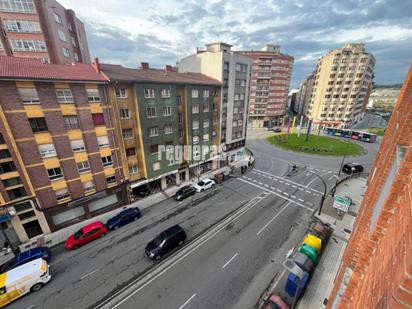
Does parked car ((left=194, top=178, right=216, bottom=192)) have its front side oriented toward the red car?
yes

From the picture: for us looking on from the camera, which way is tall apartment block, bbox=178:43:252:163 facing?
facing the viewer and to the right of the viewer

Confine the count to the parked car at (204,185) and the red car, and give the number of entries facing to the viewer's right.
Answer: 0

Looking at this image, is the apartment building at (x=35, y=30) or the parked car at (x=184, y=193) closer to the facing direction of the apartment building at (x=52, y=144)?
the parked car

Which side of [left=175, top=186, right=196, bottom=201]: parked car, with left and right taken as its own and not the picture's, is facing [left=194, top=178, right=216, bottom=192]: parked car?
back

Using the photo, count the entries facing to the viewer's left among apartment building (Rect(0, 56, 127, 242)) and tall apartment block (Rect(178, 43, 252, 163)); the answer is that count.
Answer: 0

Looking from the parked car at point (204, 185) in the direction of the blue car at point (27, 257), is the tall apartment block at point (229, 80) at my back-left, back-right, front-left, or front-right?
back-right

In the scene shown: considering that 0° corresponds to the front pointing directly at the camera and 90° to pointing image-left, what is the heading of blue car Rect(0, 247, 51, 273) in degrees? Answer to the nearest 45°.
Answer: approximately 45°

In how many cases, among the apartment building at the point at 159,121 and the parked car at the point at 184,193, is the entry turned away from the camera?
0

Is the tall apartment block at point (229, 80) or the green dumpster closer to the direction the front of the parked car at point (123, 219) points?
the green dumpster

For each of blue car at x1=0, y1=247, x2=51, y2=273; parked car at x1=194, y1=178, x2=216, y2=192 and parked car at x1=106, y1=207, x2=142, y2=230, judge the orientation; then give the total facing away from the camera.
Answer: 0

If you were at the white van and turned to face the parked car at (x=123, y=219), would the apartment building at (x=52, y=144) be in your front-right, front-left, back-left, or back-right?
front-left

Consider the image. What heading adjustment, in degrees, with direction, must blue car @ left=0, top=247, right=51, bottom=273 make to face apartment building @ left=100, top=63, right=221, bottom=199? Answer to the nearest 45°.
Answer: approximately 135° to its left

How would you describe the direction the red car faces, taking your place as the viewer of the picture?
facing the viewer and to the left of the viewer

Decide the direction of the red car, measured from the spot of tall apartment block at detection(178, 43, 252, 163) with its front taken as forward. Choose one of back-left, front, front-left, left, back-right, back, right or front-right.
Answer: right

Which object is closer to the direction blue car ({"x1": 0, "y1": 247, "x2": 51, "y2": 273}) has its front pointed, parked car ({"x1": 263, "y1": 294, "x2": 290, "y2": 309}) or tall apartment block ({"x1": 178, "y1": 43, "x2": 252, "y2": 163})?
the parked car
